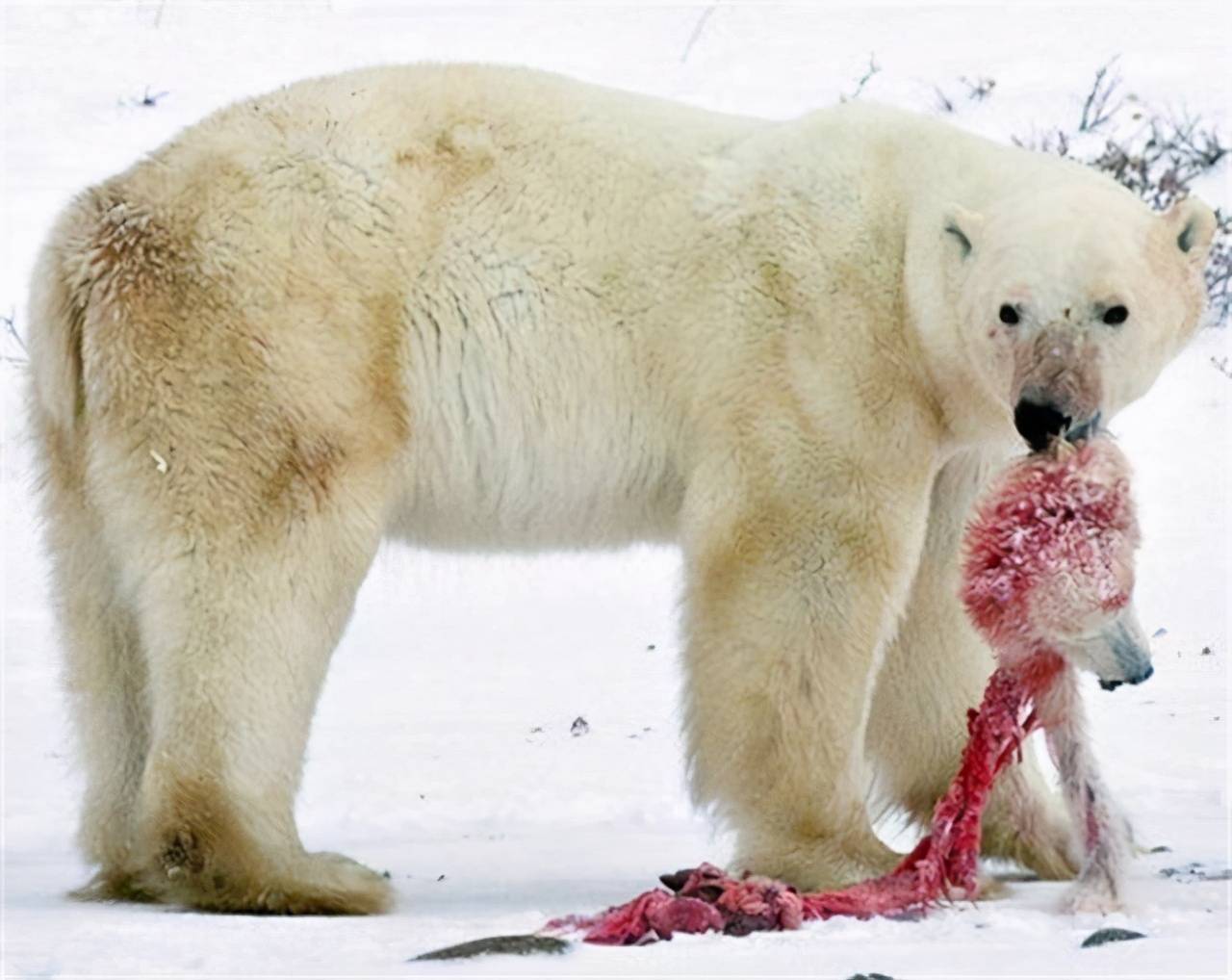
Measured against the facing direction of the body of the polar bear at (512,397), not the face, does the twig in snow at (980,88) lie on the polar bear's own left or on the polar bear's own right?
on the polar bear's own left

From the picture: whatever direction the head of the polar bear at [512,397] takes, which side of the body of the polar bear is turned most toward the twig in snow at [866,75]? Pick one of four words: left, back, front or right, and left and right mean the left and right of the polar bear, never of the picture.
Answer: left

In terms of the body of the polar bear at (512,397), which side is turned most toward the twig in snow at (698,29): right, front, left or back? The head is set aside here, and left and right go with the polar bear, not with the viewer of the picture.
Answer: left

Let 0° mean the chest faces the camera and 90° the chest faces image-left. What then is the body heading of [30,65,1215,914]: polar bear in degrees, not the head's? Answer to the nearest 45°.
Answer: approximately 270°

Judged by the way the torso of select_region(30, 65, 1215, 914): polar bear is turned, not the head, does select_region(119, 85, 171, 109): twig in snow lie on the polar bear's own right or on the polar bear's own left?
on the polar bear's own left
